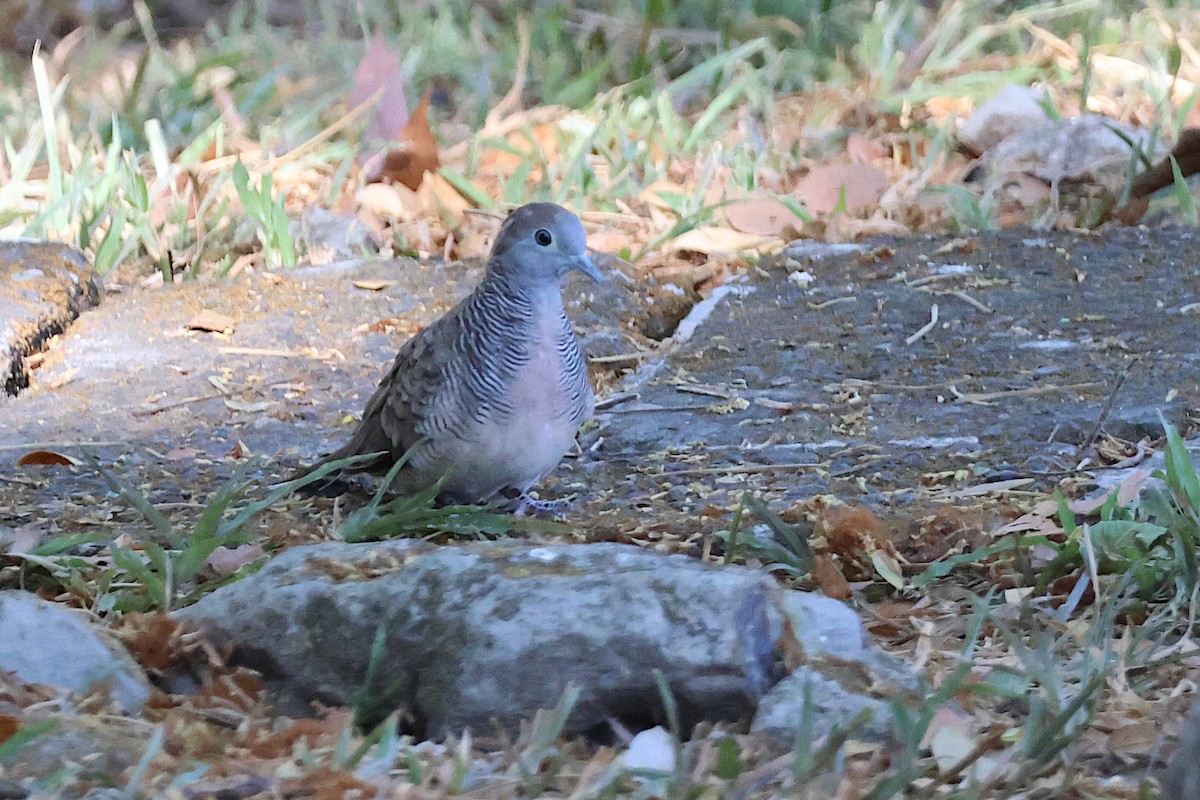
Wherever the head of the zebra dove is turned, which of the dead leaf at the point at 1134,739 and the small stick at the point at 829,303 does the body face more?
the dead leaf

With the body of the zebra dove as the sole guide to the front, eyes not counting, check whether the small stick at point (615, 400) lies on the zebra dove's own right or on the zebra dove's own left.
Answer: on the zebra dove's own left

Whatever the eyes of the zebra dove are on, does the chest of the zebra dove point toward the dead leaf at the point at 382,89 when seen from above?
no

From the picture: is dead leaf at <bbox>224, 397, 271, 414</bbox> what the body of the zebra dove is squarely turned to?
no

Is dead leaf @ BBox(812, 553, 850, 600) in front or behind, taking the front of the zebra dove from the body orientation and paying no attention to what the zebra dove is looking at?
in front

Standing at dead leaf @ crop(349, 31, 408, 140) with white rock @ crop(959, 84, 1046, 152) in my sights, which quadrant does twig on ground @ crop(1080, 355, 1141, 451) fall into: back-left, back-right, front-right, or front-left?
front-right

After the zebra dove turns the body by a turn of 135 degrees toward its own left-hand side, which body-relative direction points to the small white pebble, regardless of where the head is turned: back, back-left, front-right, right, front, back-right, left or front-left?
back

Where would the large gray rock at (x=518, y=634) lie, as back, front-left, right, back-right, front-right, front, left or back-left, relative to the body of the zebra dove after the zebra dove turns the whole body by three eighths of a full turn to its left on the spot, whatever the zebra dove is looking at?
back

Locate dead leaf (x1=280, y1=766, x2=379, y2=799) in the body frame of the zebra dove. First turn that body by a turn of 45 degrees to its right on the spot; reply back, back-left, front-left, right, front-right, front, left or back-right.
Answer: front

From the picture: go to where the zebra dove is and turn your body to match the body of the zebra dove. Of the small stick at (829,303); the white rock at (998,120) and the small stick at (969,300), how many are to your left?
3

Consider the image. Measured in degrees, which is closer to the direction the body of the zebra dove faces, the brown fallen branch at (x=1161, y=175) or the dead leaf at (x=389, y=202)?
the brown fallen branch

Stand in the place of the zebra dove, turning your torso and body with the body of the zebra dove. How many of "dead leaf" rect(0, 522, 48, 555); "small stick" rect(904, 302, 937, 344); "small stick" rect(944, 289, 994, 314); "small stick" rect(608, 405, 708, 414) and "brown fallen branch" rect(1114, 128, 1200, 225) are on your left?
4

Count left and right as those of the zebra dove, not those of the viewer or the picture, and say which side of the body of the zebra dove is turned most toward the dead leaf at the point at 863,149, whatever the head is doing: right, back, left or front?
left

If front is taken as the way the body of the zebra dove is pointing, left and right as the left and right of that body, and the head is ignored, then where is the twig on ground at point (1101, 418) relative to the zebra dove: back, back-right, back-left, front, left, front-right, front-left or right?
front-left

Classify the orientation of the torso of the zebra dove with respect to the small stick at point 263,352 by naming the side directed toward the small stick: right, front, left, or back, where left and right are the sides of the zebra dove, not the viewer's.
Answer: back

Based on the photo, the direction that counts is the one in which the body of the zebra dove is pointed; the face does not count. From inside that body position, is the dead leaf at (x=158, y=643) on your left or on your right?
on your right

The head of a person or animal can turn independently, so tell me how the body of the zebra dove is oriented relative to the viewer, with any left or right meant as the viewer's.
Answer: facing the viewer and to the right of the viewer

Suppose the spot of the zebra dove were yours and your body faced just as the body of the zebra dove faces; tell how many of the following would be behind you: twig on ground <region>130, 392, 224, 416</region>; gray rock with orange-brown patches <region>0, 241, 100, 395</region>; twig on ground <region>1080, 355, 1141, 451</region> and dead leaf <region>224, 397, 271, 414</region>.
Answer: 3

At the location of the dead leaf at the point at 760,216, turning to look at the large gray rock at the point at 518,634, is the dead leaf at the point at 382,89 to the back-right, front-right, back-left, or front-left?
back-right
